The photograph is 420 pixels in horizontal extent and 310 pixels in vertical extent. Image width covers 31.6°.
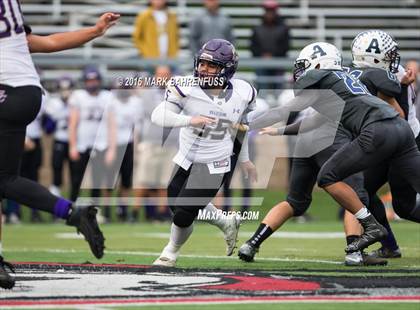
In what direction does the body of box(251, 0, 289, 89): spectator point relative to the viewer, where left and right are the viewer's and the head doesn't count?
facing the viewer

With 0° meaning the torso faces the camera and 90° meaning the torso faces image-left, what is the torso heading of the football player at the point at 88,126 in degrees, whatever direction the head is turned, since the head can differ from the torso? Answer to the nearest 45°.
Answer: approximately 0°

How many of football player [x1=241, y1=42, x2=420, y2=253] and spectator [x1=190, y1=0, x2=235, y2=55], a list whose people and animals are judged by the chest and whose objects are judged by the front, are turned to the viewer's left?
1

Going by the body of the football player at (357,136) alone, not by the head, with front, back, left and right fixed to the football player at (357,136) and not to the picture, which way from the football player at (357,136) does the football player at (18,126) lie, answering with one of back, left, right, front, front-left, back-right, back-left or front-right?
front-left

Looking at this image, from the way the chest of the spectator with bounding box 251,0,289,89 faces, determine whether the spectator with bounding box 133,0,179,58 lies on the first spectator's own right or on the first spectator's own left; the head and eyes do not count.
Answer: on the first spectator's own right

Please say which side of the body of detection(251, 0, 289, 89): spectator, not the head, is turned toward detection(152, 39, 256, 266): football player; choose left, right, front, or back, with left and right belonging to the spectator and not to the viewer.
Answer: front

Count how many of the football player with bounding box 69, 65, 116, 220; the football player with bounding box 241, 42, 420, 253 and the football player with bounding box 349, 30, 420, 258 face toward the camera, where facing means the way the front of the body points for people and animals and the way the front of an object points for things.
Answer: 1

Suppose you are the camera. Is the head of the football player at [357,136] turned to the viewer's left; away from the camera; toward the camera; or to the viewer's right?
to the viewer's left

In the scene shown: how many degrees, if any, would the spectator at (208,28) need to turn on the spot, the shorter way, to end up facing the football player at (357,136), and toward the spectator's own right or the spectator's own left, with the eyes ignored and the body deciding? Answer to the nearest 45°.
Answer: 0° — they already face them

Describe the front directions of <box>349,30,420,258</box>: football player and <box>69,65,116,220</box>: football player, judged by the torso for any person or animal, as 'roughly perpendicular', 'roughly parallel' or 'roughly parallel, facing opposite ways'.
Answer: roughly perpendicular

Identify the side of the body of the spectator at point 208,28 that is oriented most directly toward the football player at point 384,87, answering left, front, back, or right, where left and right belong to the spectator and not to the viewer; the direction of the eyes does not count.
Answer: front

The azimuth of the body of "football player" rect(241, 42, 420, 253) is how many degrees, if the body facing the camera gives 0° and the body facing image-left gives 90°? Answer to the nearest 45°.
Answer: approximately 90°

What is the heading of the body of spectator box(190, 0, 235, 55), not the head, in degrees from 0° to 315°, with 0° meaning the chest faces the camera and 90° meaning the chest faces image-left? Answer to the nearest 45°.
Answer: approximately 0°

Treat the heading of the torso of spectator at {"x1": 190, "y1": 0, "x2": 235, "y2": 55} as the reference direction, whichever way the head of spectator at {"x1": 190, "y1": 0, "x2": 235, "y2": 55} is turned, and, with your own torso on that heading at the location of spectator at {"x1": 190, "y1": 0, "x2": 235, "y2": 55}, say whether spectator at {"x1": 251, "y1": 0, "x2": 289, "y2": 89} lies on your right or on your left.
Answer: on your left
